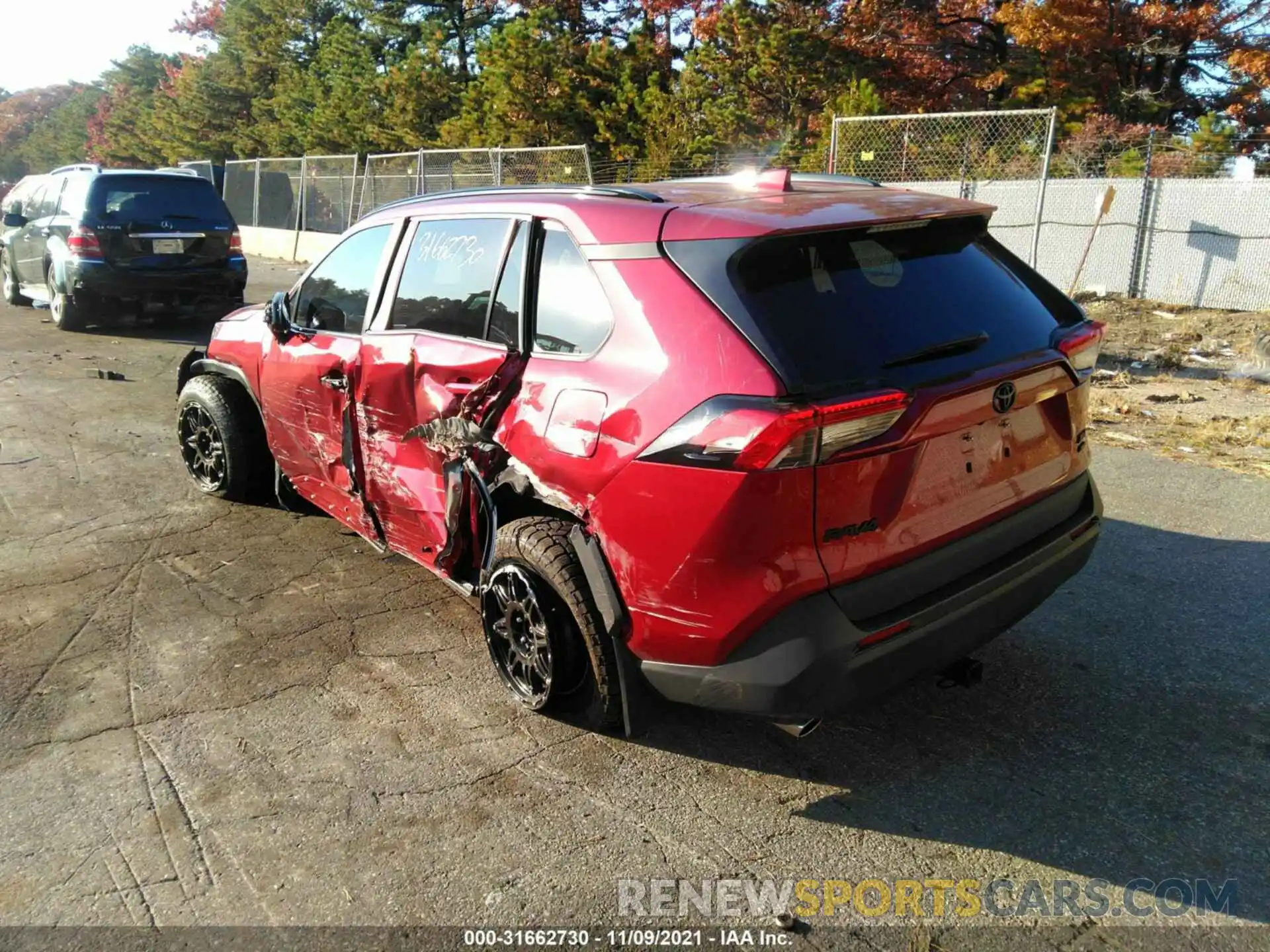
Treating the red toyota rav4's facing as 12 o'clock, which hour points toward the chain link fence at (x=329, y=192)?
The chain link fence is roughly at 1 o'clock from the red toyota rav4.

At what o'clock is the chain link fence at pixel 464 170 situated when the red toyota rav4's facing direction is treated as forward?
The chain link fence is roughly at 1 o'clock from the red toyota rav4.

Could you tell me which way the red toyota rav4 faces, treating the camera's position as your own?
facing away from the viewer and to the left of the viewer

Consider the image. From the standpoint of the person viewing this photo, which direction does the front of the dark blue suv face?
facing away from the viewer and to the left of the viewer

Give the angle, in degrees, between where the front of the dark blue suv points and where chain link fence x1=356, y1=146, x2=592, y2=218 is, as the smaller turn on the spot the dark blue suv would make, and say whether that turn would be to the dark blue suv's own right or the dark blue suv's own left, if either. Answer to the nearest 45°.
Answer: approximately 90° to the dark blue suv's own right

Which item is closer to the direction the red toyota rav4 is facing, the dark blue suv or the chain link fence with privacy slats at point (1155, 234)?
the dark blue suv

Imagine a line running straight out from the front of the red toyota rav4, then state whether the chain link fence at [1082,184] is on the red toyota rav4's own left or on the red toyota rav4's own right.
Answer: on the red toyota rav4's own right

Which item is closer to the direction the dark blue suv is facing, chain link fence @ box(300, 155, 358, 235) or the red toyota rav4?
the chain link fence
